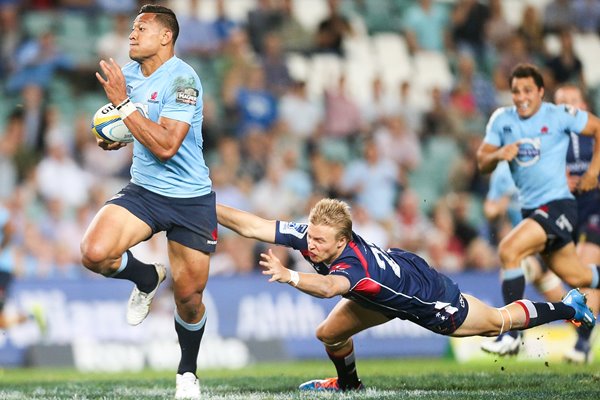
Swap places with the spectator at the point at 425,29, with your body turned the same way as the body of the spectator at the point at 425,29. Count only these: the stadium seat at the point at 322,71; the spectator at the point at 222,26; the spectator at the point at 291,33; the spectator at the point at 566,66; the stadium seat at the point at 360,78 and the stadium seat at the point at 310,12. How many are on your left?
1

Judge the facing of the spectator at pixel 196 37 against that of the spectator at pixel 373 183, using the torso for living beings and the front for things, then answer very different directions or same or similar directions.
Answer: same or similar directions

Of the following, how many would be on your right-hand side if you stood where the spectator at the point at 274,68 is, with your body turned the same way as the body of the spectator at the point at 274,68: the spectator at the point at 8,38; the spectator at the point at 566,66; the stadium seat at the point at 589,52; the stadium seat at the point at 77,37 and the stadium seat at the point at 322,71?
2

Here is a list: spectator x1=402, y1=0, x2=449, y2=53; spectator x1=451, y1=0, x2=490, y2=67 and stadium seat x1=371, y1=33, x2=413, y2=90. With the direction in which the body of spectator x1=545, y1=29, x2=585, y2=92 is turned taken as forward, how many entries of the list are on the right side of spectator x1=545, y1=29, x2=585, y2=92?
3

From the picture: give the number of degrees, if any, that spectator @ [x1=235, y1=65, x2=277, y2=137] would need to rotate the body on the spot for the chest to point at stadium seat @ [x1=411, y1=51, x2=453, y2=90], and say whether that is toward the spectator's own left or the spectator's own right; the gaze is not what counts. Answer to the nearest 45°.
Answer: approximately 135° to the spectator's own left

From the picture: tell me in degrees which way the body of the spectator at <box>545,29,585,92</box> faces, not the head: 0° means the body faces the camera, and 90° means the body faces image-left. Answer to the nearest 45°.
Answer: approximately 0°

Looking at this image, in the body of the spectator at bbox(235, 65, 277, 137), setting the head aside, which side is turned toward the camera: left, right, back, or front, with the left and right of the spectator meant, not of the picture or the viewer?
front

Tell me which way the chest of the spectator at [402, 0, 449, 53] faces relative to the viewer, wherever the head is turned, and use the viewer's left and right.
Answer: facing the viewer

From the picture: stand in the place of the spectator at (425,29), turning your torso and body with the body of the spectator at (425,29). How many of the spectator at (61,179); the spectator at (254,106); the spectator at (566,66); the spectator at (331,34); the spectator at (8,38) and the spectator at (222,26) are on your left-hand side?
1

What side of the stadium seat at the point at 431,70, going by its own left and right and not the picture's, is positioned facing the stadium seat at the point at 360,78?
right

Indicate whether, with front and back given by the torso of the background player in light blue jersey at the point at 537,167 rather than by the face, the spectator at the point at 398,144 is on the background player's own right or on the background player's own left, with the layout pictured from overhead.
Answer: on the background player's own right

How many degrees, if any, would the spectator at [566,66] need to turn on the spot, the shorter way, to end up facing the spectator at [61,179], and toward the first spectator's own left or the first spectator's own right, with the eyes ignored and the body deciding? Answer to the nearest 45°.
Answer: approximately 45° to the first spectator's own right

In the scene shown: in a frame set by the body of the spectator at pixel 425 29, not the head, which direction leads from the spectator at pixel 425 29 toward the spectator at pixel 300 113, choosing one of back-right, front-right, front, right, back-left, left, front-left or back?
front-right

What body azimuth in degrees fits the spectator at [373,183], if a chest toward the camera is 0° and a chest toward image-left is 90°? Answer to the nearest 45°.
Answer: approximately 0°

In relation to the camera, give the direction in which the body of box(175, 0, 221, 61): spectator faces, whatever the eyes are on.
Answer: toward the camera

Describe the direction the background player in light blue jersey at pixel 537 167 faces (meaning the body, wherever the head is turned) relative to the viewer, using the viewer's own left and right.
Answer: facing the viewer and to the left of the viewer
